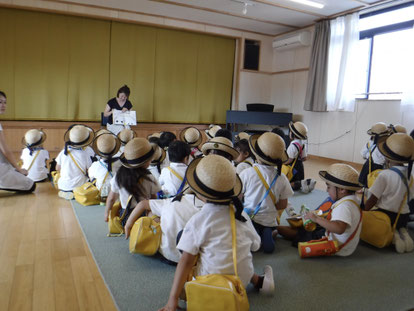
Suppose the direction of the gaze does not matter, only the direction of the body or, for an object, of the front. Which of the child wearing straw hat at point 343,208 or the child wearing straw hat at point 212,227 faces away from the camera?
the child wearing straw hat at point 212,227

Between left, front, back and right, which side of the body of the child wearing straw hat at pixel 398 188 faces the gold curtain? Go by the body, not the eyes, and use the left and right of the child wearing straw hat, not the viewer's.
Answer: front

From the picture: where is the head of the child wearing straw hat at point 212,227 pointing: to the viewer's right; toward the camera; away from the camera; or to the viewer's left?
away from the camera

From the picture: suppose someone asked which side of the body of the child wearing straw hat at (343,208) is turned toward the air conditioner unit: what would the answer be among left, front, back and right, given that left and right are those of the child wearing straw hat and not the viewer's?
right

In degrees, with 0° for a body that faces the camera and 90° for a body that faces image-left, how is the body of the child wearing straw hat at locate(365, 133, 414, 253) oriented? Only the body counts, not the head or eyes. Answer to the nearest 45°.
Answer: approximately 135°

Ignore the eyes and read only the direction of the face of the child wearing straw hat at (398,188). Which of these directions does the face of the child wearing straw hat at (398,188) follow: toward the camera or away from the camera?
away from the camera

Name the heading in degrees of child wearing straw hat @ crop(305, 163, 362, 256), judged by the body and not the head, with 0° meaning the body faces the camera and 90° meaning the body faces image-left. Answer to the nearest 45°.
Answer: approximately 90°

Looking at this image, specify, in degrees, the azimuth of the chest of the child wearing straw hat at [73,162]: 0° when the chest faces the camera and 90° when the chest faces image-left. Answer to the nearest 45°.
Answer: approximately 180°

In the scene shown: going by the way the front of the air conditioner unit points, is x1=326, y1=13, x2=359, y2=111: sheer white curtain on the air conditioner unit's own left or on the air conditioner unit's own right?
on the air conditioner unit's own left

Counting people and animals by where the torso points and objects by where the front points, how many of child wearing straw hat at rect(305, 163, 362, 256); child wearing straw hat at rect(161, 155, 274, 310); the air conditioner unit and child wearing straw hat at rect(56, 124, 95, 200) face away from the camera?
2

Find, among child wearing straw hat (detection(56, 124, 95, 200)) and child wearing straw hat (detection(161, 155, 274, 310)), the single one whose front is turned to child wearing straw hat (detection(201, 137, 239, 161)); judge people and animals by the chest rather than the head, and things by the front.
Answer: child wearing straw hat (detection(161, 155, 274, 310))

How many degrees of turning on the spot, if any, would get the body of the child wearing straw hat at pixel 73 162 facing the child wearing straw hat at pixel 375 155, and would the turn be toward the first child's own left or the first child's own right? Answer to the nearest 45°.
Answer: approximately 90° to the first child's own right

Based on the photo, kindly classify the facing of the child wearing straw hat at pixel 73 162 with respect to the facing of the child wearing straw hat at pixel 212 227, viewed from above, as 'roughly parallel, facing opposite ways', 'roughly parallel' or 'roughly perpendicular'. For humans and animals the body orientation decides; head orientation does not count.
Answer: roughly parallel

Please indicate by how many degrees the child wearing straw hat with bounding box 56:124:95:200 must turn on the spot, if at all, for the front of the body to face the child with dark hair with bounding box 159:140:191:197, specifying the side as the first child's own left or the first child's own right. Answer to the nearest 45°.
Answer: approximately 135° to the first child's own right

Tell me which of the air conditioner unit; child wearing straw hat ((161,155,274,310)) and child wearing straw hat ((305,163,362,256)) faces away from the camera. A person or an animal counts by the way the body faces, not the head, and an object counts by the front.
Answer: child wearing straw hat ((161,155,274,310))

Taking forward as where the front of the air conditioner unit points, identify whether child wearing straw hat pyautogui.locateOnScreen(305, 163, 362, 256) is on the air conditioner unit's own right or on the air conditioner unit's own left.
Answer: on the air conditioner unit's own left

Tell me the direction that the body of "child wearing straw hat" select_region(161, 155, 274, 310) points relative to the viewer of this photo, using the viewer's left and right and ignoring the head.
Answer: facing away from the viewer

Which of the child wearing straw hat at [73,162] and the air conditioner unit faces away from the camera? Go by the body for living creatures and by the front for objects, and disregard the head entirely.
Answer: the child wearing straw hat

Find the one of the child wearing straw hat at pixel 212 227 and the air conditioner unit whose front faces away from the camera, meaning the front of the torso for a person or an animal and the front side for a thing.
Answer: the child wearing straw hat
